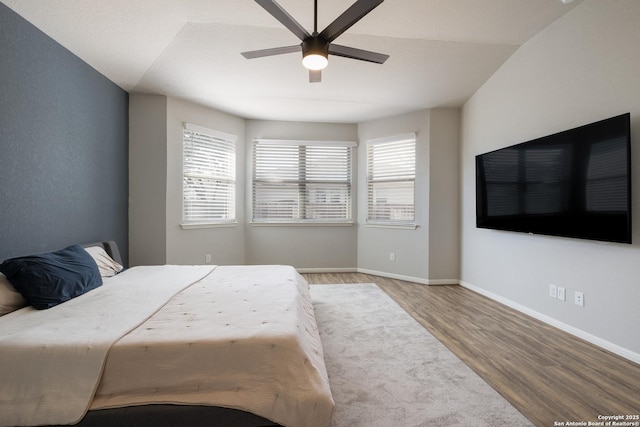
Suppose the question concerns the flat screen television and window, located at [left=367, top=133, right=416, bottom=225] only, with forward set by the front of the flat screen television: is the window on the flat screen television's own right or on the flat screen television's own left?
on the flat screen television's own right

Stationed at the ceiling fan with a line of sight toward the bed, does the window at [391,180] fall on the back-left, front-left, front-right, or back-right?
back-right

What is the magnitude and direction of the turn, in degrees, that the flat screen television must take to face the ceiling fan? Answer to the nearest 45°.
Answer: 0° — it already faces it

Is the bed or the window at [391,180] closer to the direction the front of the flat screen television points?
the bed

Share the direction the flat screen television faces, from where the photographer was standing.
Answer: facing the viewer and to the left of the viewer

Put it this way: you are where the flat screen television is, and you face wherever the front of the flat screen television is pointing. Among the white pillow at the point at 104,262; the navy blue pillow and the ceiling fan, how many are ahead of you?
3

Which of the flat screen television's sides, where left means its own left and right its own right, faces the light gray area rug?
front

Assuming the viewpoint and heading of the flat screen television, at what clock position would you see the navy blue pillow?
The navy blue pillow is roughly at 12 o'clock from the flat screen television.

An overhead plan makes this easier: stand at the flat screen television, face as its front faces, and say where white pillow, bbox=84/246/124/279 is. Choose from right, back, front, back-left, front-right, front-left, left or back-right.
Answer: front

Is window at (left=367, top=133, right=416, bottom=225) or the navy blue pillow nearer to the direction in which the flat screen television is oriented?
the navy blue pillow

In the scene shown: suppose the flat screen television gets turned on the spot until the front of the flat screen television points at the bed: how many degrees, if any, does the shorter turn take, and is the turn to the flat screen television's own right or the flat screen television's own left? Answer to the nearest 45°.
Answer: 0° — it already faces it
